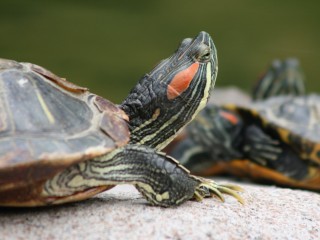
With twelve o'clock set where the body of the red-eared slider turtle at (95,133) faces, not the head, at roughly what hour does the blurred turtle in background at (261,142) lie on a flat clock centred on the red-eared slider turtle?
The blurred turtle in background is roughly at 10 o'clock from the red-eared slider turtle.

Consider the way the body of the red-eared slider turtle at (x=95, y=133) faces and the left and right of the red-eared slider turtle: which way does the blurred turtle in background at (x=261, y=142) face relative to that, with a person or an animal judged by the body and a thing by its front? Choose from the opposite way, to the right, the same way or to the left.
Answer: the opposite way

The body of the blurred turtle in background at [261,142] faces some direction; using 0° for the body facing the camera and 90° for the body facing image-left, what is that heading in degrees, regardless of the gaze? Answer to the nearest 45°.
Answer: approximately 90°

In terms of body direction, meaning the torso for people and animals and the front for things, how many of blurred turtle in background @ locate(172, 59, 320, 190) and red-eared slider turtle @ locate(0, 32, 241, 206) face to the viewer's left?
1

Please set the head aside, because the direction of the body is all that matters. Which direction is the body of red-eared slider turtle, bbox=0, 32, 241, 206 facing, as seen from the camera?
to the viewer's right
